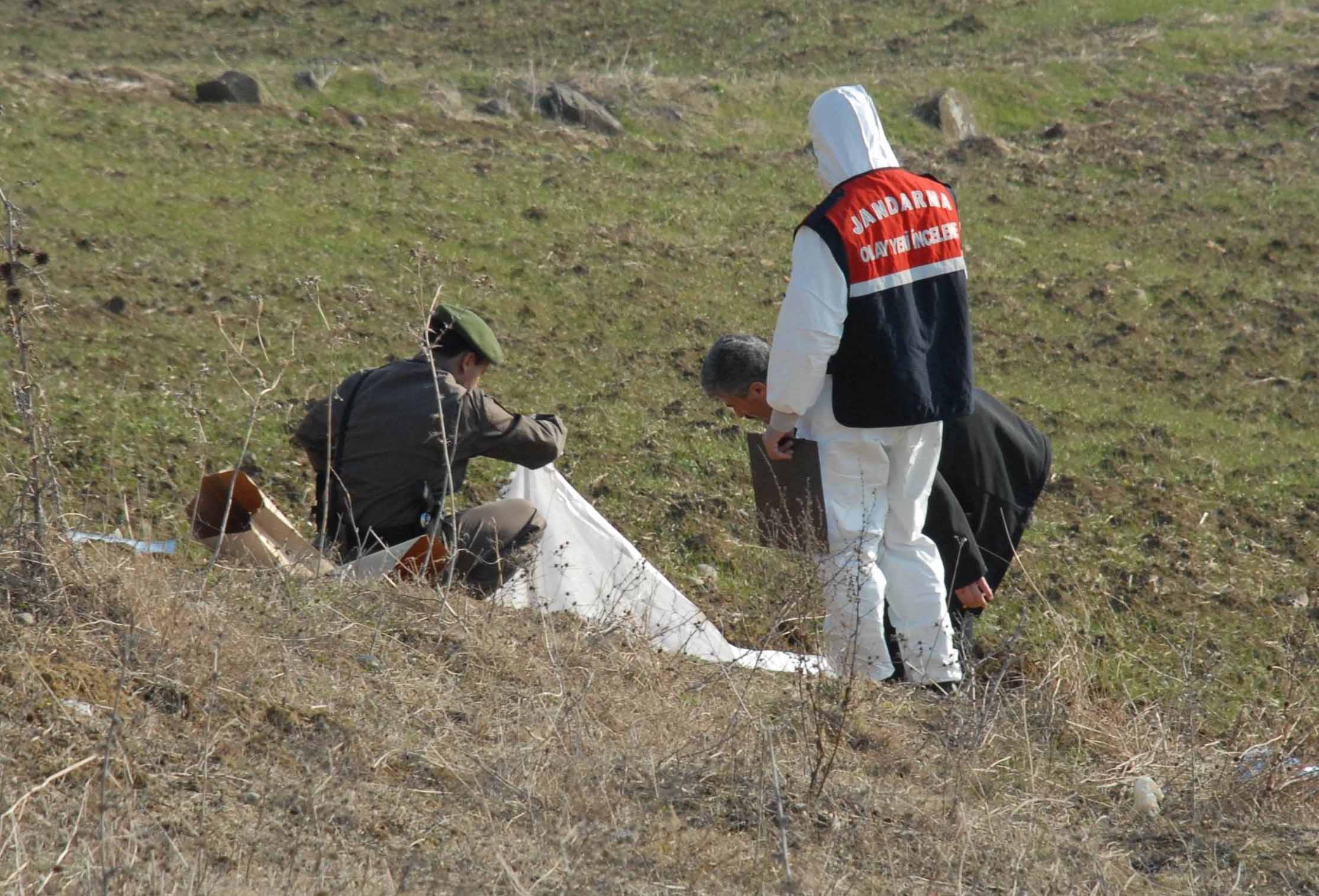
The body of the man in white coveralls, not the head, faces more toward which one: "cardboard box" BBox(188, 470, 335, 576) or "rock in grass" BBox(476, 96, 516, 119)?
the rock in grass

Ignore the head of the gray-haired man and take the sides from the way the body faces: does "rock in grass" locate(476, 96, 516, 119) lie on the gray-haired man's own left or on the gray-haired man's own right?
on the gray-haired man's own right

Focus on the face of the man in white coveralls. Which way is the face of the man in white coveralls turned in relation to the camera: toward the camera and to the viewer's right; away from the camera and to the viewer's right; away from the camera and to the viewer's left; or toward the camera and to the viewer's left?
away from the camera and to the viewer's left

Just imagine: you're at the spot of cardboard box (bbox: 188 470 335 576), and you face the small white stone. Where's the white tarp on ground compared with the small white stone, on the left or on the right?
left

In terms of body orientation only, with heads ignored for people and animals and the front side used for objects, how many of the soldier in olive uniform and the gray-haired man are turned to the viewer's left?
1

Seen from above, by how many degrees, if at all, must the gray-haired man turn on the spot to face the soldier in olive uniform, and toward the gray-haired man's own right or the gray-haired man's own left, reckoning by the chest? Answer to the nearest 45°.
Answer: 0° — they already face them

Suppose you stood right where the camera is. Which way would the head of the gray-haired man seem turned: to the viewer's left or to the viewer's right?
to the viewer's left

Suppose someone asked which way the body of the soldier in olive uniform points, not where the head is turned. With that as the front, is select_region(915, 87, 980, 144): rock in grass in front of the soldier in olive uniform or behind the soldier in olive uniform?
in front

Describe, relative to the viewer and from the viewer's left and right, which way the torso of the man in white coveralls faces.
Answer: facing away from the viewer and to the left of the viewer

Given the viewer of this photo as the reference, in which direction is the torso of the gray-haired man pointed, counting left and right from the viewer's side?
facing to the left of the viewer

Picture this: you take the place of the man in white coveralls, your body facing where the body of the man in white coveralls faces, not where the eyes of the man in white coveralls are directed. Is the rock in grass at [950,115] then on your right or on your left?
on your right

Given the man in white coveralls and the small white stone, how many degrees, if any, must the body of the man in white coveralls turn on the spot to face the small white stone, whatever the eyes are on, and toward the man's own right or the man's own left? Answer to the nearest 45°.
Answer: approximately 180°

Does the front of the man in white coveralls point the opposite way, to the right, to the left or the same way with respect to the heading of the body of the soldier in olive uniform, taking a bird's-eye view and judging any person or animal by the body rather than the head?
to the left

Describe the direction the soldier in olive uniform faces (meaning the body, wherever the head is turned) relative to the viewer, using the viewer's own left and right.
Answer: facing away from the viewer and to the right of the viewer
